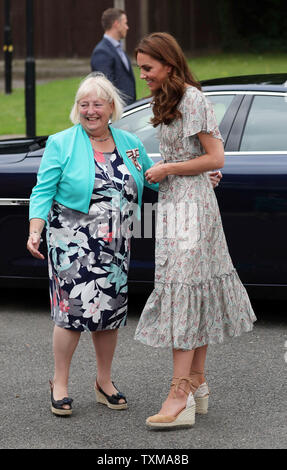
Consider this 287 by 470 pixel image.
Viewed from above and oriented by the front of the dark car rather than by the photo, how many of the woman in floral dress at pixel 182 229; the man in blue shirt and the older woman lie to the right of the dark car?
1

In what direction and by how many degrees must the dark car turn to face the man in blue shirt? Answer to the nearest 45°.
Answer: approximately 90° to its right

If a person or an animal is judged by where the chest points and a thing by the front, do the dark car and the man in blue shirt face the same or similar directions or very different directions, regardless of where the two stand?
very different directions

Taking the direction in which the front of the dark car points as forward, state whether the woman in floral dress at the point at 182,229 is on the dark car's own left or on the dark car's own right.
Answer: on the dark car's own left

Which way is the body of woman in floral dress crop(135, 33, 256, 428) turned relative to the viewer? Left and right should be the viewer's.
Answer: facing to the left of the viewer

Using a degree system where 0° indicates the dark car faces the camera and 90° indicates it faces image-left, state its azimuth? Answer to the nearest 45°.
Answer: approximately 90°
